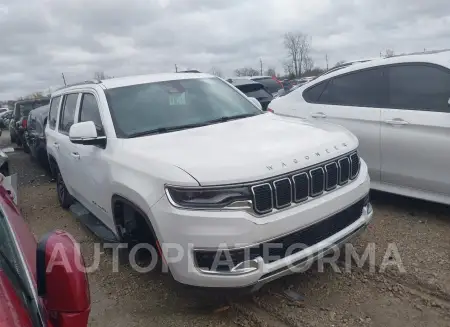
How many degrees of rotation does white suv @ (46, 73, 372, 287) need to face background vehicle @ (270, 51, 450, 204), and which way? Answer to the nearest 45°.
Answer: approximately 90° to its left

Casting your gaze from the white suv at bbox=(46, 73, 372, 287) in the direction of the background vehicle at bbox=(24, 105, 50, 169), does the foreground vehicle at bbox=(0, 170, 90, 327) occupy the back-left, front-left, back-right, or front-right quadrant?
back-left

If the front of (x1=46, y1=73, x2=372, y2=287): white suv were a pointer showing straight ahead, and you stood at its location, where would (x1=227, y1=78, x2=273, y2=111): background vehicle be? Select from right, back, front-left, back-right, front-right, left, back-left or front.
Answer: back-left
